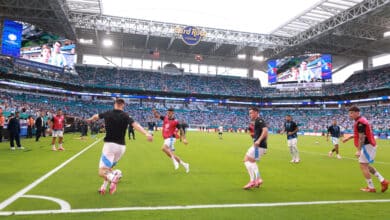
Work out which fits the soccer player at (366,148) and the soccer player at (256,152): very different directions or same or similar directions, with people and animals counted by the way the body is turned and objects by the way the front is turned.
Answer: same or similar directions

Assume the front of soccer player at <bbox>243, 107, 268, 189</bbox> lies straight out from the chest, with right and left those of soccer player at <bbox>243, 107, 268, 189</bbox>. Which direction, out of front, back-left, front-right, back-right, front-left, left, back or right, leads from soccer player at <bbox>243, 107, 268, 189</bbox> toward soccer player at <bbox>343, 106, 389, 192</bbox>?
back

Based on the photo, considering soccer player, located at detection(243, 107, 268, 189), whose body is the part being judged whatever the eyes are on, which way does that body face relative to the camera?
to the viewer's left

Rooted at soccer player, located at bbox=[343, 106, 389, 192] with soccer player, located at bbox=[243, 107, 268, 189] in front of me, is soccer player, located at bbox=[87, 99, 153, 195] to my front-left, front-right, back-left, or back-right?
front-left

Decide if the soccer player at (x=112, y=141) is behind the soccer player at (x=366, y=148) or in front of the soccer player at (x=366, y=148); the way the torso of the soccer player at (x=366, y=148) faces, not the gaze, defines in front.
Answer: in front

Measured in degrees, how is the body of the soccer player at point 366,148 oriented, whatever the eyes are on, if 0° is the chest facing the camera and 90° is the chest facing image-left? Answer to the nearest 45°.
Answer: approximately 90°

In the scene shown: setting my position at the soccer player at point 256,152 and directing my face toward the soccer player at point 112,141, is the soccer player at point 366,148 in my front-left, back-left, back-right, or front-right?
back-left

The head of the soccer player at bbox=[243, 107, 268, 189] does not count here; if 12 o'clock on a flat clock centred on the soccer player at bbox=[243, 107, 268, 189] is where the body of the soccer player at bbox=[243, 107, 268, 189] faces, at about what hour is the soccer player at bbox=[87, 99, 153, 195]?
the soccer player at bbox=[87, 99, 153, 195] is roughly at 11 o'clock from the soccer player at bbox=[243, 107, 268, 189].

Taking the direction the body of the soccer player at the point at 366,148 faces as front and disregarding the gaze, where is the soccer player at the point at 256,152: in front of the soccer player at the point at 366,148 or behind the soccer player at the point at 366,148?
in front

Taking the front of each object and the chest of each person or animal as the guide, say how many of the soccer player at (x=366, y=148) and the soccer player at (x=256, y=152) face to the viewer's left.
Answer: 2
